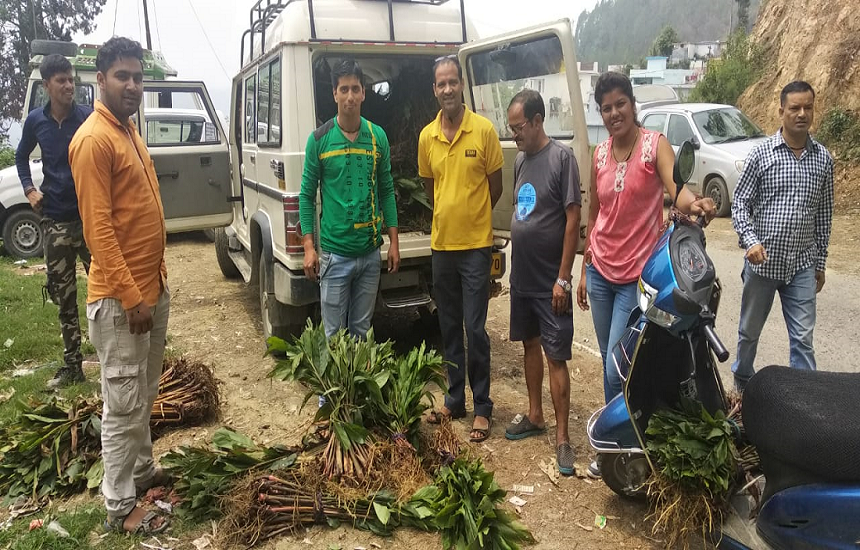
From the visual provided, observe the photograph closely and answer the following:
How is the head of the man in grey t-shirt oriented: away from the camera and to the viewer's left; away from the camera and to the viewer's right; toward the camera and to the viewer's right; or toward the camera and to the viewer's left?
toward the camera and to the viewer's left

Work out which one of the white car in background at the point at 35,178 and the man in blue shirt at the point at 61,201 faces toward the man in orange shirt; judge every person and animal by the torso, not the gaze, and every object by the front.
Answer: the man in blue shirt

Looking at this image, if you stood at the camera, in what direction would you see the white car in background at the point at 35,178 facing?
facing to the left of the viewer

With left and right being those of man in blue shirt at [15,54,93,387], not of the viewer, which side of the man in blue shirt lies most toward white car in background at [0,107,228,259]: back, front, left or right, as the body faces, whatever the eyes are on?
back

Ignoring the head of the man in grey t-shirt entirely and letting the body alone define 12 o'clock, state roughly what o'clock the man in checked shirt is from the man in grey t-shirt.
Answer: The man in checked shirt is roughly at 7 o'clock from the man in grey t-shirt.

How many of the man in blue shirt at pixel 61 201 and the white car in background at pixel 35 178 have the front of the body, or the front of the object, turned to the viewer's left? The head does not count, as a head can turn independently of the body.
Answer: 1
